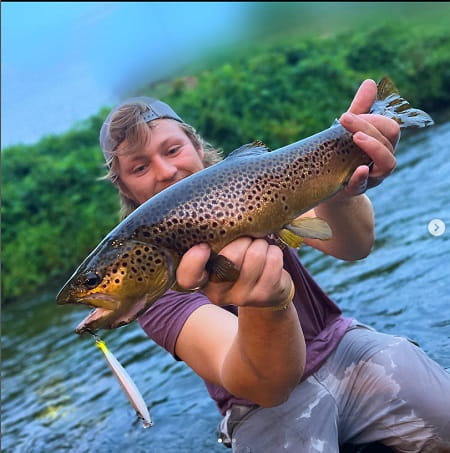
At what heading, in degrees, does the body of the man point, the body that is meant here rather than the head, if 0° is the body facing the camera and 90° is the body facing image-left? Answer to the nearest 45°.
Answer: approximately 0°
